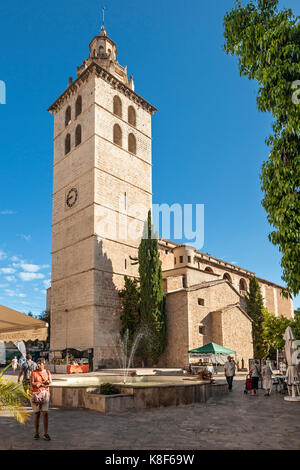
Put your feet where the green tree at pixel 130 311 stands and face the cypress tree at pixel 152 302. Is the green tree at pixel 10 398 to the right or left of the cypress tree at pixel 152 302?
right

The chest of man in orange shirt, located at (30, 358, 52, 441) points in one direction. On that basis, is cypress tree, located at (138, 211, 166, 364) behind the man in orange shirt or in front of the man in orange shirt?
behind

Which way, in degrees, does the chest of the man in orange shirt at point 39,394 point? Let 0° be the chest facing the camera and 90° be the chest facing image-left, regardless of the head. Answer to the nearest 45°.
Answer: approximately 0°

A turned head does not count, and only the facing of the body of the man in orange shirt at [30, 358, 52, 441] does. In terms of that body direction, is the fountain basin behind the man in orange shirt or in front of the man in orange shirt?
behind
